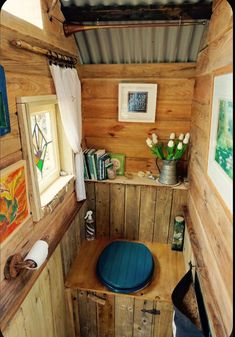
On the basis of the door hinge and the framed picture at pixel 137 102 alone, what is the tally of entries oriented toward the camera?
2

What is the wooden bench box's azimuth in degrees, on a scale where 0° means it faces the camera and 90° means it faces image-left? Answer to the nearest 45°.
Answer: approximately 0°

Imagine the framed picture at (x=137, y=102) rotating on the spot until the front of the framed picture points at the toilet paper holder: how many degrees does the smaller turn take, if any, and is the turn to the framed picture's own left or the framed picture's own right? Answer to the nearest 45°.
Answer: approximately 45° to the framed picture's own right
